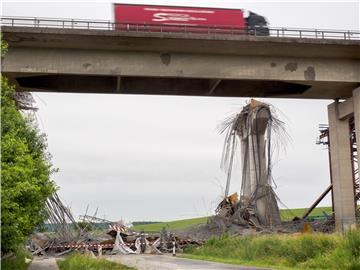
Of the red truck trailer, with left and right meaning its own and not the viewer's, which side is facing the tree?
right

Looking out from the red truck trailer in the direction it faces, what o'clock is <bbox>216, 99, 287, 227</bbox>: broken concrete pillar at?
The broken concrete pillar is roughly at 10 o'clock from the red truck trailer.

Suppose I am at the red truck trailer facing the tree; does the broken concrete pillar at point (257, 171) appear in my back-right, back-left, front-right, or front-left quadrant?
back-left

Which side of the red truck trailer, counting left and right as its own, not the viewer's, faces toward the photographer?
right

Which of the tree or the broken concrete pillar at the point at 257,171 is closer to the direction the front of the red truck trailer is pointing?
the broken concrete pillar
